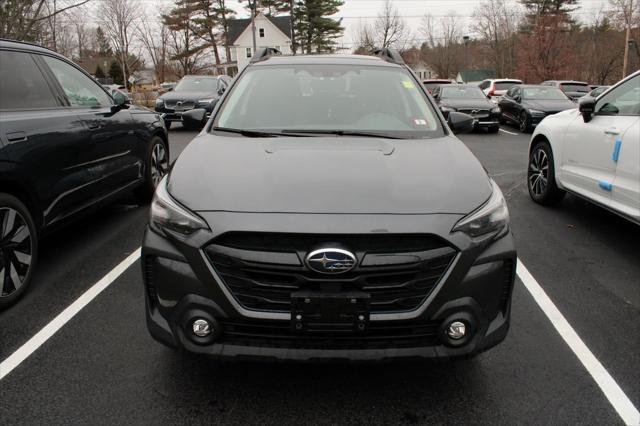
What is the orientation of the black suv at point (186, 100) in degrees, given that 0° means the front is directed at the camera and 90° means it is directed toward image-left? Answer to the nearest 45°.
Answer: approximately 45°

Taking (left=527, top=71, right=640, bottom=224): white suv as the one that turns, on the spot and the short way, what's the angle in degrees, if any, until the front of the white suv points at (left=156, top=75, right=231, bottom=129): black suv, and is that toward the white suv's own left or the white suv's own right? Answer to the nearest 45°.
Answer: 0° — it already faces it

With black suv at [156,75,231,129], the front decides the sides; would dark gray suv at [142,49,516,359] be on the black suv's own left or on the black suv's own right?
on the black suv's own left

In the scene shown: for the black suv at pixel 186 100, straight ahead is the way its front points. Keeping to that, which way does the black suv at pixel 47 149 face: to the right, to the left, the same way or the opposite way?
the opposite way

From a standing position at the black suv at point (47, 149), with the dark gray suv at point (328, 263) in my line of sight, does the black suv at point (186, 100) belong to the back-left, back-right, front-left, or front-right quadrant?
back-left

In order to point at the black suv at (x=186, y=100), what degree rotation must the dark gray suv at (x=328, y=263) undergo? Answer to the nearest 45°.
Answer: approximately 180°

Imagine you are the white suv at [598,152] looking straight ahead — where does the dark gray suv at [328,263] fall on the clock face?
The dark gray suv is roughly at 8 o'clock from the white suv.

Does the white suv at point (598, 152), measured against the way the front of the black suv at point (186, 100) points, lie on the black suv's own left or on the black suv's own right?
on the black suv's own left

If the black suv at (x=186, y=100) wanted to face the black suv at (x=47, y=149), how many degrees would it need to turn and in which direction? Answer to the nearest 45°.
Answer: approximately 45° to its left

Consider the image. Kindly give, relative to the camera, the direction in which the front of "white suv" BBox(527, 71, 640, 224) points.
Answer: facing away from the viewer and to the left of the viewer

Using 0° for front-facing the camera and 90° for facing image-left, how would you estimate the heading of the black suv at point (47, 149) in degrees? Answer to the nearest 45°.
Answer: approximately 225°
